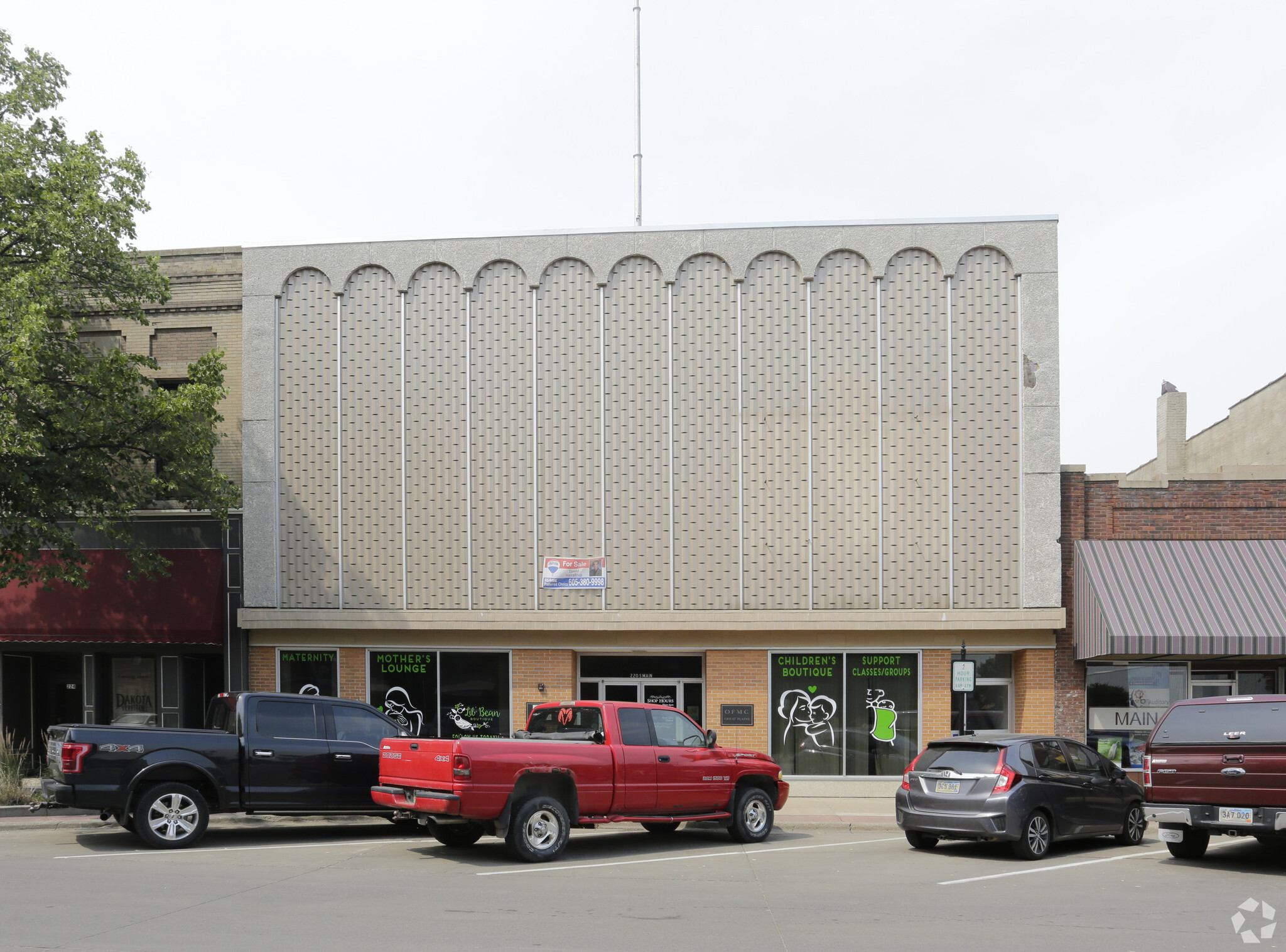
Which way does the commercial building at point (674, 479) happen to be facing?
toward the camera

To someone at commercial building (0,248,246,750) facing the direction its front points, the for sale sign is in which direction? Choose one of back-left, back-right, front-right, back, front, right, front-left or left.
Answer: front-left

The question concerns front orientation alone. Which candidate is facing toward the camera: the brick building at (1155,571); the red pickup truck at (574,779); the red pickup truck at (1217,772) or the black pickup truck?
the brick building

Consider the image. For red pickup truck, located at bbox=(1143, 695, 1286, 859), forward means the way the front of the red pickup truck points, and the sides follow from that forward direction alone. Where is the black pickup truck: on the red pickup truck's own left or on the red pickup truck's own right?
on the red pickup truck's own left

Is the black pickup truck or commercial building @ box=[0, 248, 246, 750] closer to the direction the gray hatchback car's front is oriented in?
the commercial building

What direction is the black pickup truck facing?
to the viewer's right

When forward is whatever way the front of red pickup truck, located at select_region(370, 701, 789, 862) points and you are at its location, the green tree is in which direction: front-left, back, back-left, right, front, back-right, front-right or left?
left

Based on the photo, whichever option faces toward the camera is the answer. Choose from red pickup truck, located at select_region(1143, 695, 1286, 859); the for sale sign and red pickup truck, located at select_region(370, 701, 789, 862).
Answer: the for sale sign

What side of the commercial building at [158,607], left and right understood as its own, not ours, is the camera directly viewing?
front

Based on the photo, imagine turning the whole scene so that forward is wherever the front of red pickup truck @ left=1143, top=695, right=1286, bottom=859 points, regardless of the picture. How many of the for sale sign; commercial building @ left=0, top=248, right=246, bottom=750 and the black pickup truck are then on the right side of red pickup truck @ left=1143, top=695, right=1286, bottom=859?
0

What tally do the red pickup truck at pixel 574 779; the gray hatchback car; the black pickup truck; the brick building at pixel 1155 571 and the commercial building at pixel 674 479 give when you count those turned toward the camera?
2

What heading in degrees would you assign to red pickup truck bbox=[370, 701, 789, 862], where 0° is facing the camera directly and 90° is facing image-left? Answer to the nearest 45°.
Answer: approximately 225°

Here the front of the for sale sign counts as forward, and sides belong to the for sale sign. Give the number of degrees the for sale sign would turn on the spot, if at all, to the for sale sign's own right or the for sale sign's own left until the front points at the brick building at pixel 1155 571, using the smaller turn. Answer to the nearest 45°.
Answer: approximately 90° to the for sale sign's own left
